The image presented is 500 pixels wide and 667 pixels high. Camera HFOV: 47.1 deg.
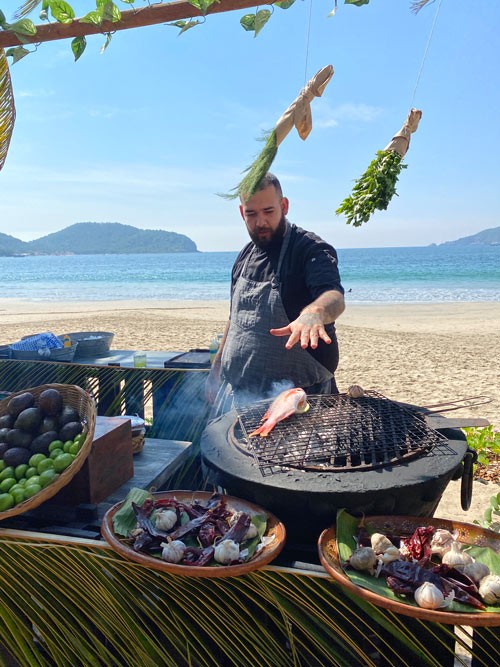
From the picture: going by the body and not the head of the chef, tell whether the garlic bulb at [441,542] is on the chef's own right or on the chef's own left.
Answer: on the chef's own left

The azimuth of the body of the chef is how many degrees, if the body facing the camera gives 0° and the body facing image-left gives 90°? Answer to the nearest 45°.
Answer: approximately 45°

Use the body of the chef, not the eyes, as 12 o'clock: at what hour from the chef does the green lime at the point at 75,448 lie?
The green lime is roughly at 12 o'clock from the chef.

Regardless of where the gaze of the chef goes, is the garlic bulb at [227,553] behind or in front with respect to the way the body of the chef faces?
in front

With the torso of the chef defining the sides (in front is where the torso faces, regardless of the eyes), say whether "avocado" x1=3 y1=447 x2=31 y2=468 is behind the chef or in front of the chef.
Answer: in front

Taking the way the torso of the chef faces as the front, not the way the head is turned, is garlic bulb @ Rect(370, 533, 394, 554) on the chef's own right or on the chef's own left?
on the chef's own left

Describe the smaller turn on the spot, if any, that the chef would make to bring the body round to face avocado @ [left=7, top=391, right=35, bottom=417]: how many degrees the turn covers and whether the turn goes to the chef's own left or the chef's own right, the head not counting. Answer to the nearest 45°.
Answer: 0° — they already face it
